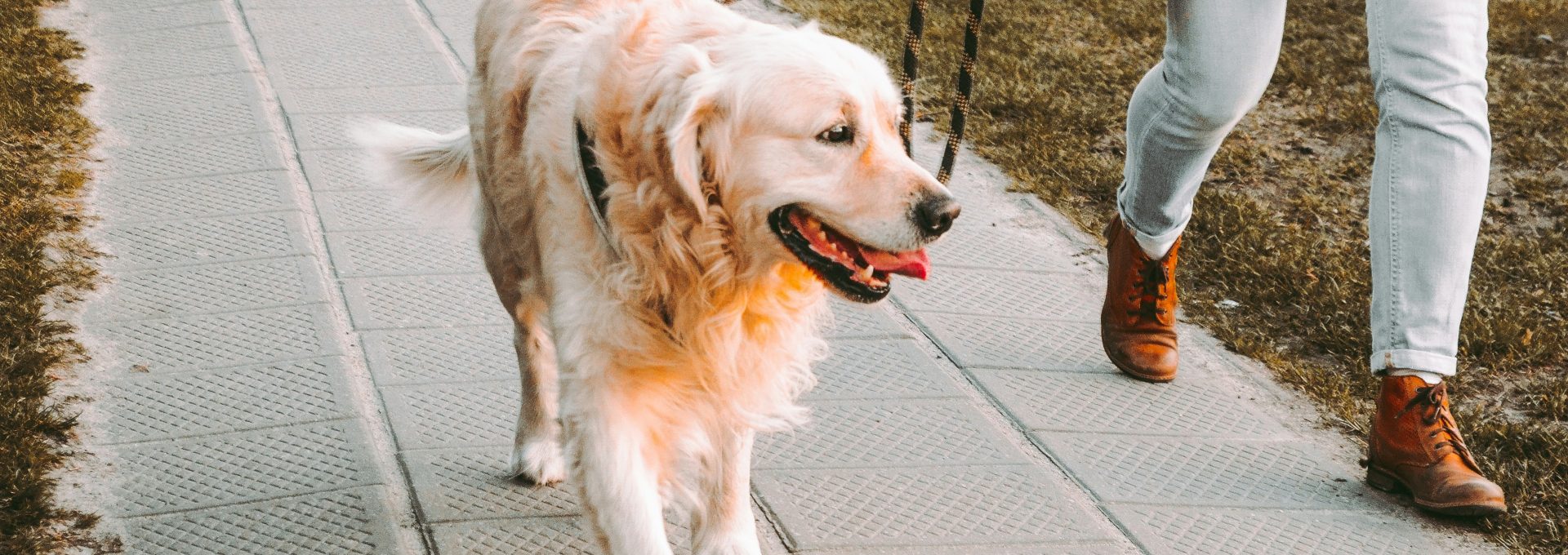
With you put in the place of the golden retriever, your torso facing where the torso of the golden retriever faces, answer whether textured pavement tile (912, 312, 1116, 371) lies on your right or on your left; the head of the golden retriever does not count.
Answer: on your left

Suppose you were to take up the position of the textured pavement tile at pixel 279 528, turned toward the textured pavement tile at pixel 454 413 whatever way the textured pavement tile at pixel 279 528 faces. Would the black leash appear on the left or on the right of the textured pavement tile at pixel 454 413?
right

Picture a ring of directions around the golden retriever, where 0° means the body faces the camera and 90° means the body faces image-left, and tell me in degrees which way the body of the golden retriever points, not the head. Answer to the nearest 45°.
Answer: approximately 315°

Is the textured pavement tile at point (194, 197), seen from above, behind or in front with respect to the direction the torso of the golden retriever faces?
behind

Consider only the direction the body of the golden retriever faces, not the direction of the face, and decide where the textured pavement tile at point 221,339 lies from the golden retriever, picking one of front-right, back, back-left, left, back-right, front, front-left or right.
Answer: back

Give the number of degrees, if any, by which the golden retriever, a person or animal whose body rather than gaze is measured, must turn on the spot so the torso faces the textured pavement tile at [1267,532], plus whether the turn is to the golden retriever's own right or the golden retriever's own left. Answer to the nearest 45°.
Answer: approximately 45° to the golden retriever's own left

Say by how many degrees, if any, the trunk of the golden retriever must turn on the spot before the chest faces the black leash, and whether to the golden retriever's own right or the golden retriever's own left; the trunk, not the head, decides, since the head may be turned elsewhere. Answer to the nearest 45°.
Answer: approximately 90° to the golden retriever's own left

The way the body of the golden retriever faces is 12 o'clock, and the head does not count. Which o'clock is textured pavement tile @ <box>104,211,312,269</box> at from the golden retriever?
The textured pavement tile is roughly at 6 o'clock from the golden retriever.
